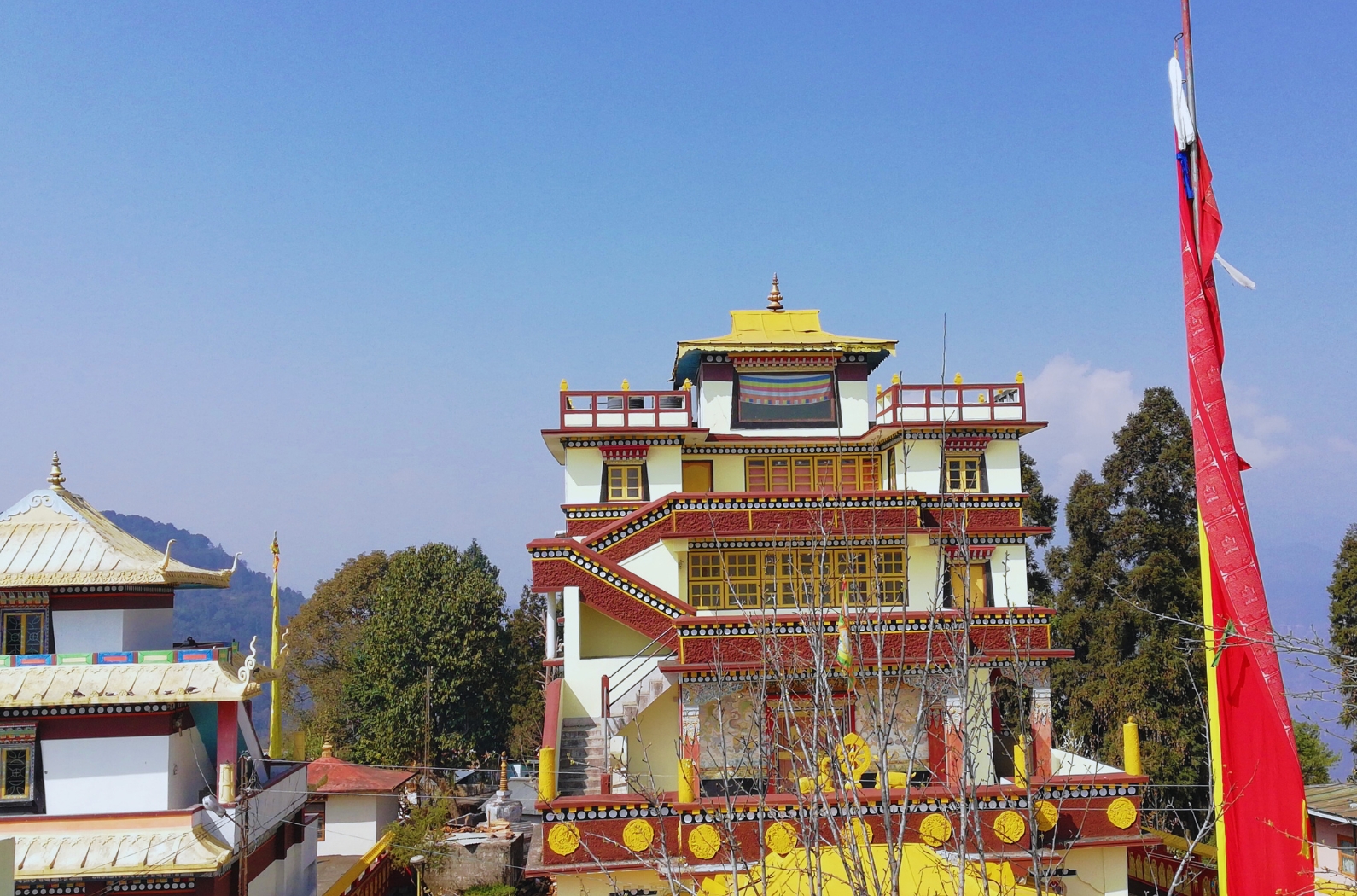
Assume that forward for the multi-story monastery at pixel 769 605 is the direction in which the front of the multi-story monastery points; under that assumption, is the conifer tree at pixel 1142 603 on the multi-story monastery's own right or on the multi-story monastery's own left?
on the multi-story monastery's own left

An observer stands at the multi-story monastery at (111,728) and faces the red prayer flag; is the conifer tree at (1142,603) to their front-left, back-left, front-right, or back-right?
front-left

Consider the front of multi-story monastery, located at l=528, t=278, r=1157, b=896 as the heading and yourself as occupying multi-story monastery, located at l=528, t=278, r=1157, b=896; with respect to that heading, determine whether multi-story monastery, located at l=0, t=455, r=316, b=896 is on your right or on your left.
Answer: on your right

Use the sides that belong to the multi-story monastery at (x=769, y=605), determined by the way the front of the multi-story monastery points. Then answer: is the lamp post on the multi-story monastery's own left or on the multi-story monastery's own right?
on the multi-story monastery's own right

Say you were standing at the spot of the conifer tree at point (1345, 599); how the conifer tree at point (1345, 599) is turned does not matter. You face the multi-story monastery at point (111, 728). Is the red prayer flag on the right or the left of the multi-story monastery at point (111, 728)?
left

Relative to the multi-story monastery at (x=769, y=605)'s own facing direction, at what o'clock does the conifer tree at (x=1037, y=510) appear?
The conifer tree is roughly at 7 o'clock from the multi-story monastery.

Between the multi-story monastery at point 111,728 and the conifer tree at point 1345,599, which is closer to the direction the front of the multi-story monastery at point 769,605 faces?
the multi-story monastery

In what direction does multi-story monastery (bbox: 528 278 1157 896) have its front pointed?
toward the camera

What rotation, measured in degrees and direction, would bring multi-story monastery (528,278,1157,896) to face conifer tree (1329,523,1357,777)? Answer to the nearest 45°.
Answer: approximately 90° to its left

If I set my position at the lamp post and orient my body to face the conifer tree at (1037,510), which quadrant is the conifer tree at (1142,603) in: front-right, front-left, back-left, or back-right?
front-right

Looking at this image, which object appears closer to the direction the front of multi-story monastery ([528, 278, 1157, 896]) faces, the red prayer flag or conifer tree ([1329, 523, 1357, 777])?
the red prayer flag
